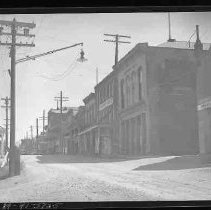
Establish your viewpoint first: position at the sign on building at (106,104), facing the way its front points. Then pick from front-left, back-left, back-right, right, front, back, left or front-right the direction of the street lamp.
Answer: front-left

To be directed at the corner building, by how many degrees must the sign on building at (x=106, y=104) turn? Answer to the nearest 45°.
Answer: approximately 135° to its left

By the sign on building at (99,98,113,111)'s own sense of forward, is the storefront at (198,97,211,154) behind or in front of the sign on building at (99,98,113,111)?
behind

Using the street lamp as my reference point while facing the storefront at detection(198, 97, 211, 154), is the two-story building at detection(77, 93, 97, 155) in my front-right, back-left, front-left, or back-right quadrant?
front-left

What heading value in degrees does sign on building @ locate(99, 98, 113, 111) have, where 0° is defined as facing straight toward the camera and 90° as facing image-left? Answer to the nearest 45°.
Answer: approximately 45°

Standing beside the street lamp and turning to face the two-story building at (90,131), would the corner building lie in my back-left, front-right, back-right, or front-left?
front-right

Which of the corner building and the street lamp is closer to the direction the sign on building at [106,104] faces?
the street lamp

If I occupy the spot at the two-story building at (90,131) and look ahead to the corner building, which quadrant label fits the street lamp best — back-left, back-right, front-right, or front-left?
front-right

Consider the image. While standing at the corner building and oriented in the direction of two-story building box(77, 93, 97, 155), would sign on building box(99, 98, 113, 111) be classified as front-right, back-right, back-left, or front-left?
front-left

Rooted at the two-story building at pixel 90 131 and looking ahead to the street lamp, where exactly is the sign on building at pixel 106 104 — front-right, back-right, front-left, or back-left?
front-left
